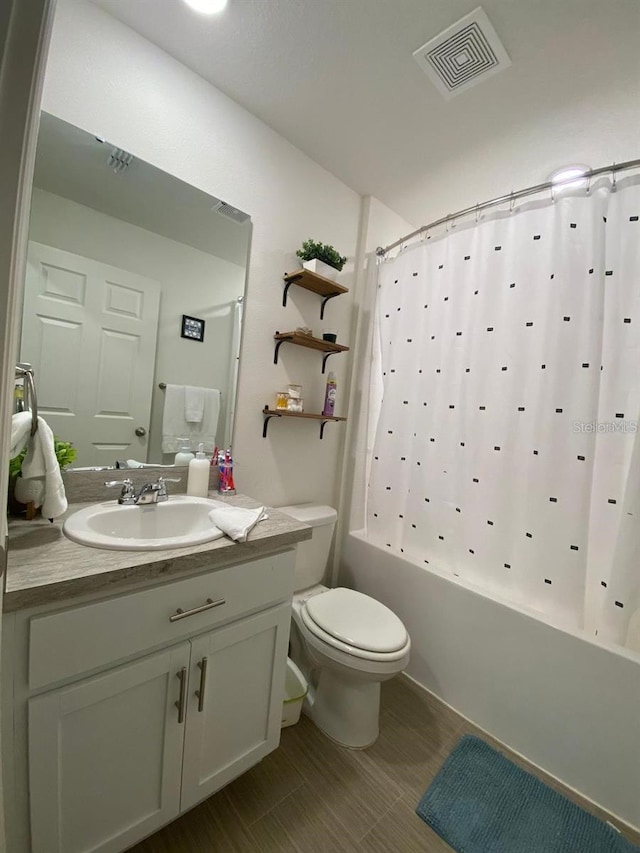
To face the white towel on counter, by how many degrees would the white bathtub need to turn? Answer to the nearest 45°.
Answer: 0° — it already faces it

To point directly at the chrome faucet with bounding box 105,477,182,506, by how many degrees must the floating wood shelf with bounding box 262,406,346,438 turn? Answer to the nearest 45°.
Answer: approximately 90° to its right

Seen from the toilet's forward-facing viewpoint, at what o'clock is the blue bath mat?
The blue bath mat is roughly at 11 o'clock from the toilet.

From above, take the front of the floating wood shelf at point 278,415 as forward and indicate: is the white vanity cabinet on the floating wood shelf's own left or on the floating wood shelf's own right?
on the floating wood shelf's own right

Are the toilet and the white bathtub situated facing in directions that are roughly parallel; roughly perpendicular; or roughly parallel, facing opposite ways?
roughly perpendicular

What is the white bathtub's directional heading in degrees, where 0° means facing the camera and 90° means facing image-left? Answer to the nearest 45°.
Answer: approximately 45°
